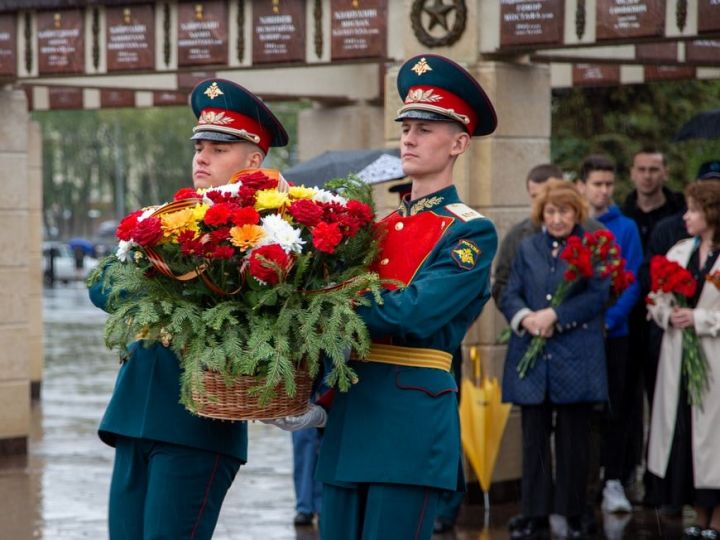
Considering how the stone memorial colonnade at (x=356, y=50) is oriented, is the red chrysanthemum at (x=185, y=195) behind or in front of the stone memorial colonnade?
in front

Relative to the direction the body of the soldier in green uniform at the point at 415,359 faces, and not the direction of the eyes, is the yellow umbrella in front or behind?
behind

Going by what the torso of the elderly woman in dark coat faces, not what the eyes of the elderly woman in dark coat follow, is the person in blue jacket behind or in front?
behind

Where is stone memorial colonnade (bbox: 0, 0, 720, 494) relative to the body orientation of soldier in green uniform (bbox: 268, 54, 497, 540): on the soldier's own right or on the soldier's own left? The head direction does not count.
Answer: on the soldier's own right

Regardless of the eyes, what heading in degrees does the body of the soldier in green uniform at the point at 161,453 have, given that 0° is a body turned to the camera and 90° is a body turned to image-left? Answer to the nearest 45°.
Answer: approximately 45°

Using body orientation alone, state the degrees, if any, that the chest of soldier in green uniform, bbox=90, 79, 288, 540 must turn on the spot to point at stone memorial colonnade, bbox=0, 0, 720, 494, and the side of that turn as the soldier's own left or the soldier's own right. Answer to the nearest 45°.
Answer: approximately 135° to the soldier's own right

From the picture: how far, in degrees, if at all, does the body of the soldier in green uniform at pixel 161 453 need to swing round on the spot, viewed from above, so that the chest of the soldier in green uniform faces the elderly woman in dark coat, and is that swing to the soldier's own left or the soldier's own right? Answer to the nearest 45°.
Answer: approximately 180°

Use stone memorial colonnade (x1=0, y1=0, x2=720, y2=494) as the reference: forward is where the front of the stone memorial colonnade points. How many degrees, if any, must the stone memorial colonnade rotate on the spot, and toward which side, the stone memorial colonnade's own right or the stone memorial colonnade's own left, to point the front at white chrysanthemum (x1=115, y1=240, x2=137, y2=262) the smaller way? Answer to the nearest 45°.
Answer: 0° — it already faces it

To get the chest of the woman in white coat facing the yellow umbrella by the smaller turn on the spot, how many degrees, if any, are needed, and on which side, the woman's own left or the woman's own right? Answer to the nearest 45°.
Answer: approximately 45° to the woman's own right

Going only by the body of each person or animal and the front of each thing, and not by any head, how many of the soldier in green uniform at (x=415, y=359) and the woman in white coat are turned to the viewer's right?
0
